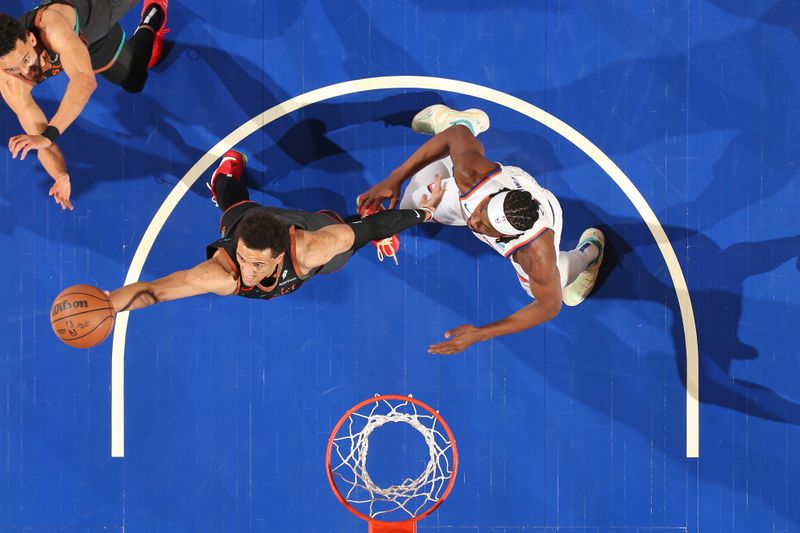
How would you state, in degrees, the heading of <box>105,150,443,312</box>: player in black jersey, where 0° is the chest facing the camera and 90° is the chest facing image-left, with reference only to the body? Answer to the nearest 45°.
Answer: approximately 0°

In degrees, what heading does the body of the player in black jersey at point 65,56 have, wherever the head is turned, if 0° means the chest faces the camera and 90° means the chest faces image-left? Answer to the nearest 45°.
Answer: approximately 45°

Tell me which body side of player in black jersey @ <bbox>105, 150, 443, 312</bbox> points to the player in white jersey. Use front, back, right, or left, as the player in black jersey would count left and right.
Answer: left

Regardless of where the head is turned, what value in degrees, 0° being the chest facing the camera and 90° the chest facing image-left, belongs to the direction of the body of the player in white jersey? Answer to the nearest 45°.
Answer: approximately 45°

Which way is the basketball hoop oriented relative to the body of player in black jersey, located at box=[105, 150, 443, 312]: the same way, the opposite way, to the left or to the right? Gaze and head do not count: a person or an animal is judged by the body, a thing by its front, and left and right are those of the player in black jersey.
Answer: the opposite way

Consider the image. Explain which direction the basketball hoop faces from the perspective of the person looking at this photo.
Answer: facing away from the viewer
